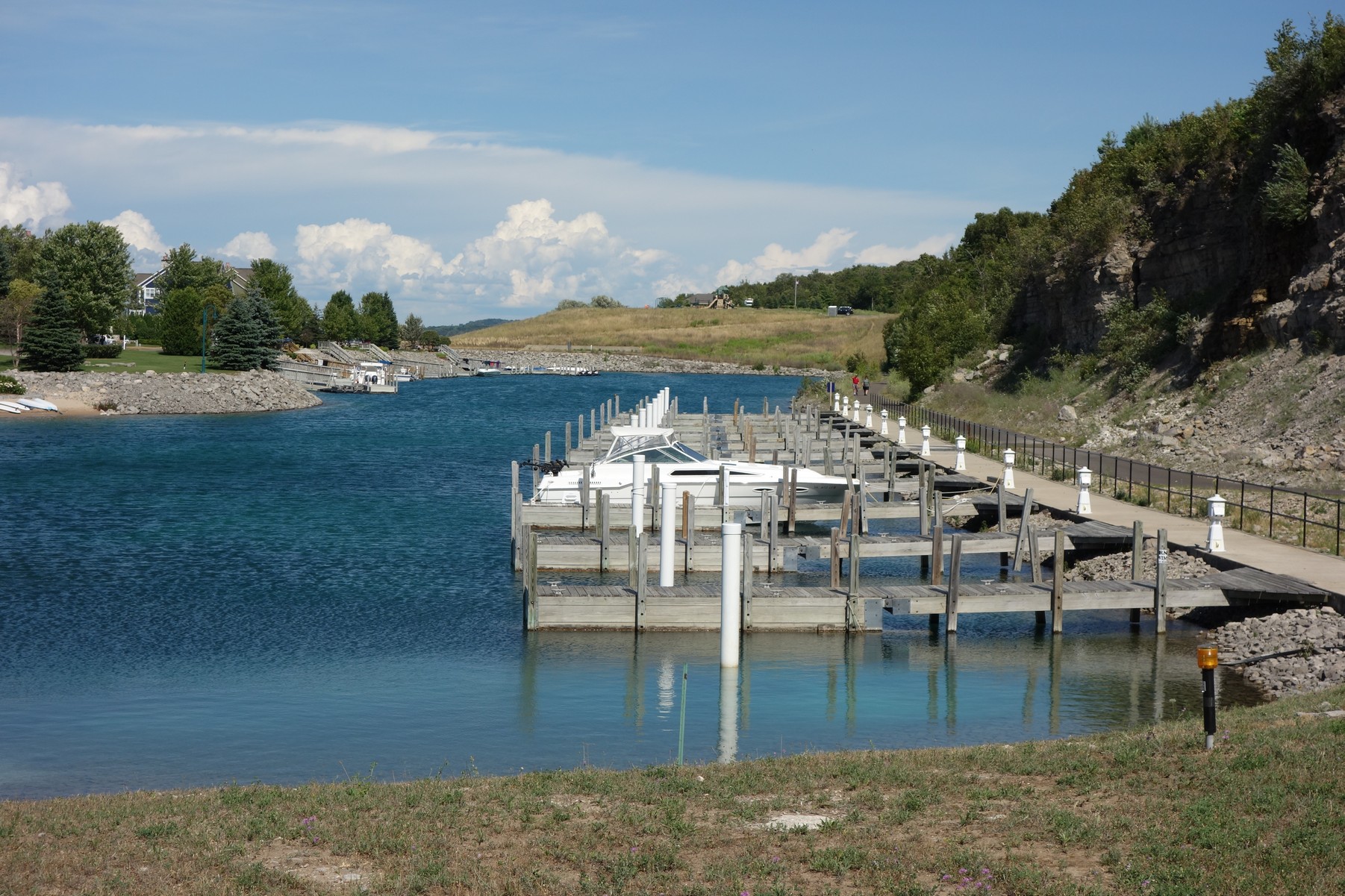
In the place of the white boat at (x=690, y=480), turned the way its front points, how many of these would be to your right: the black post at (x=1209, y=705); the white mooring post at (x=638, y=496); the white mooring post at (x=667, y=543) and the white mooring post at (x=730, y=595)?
4

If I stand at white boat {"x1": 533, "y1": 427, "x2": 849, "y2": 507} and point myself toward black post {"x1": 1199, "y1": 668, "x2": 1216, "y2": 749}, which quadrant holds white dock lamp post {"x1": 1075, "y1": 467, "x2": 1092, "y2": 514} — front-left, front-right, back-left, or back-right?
front-left

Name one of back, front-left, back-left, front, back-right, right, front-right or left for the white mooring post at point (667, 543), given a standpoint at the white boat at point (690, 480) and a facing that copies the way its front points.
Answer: right

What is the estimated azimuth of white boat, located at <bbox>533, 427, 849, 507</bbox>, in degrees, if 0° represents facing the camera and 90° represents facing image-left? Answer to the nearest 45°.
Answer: approximately 270°

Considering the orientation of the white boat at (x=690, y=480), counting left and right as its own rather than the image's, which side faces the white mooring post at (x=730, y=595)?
right

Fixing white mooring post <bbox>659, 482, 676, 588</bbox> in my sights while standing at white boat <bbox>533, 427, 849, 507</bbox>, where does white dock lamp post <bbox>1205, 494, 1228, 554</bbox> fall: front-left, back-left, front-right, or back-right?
front-left

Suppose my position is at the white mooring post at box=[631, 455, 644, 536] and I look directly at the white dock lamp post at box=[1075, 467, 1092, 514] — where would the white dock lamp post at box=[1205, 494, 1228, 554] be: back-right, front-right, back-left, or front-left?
front-right

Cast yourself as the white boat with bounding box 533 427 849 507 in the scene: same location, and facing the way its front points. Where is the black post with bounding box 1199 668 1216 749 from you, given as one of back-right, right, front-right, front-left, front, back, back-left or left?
right

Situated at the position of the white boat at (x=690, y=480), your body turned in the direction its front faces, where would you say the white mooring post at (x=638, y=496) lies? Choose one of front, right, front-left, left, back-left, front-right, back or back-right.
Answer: right
